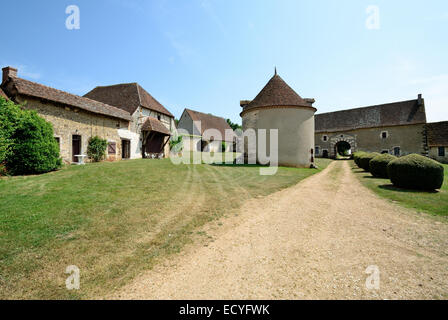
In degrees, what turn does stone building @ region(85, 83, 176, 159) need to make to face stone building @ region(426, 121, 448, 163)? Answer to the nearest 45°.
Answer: approximately 45° to its left

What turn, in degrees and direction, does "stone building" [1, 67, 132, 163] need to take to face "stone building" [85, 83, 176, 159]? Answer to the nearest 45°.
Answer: approximately 90° to its left

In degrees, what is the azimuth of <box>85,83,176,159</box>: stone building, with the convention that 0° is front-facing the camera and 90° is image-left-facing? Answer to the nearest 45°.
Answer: approximately 315°

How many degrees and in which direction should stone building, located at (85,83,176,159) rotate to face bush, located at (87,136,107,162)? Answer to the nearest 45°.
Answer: approximately 90° to its right

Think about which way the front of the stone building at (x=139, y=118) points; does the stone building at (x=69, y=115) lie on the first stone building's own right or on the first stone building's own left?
on the first stone building's own right

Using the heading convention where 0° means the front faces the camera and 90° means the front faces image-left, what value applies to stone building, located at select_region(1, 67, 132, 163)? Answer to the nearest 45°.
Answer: approximately 315°
